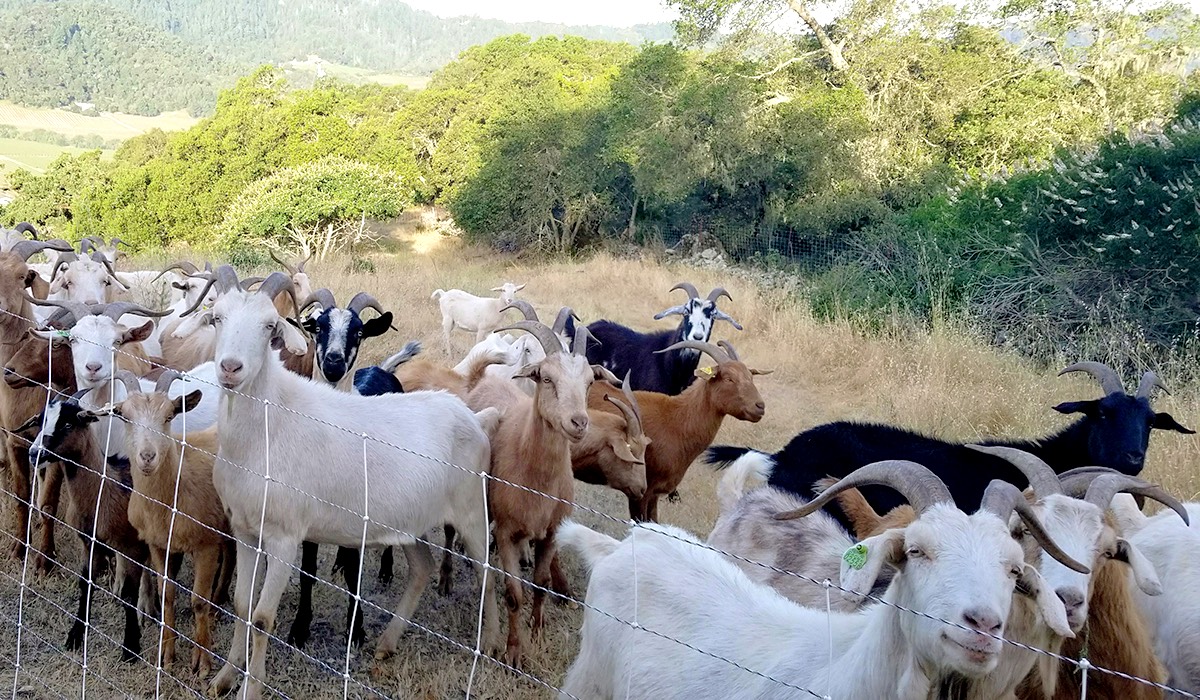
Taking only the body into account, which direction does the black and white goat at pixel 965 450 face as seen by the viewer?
to the viewer's right

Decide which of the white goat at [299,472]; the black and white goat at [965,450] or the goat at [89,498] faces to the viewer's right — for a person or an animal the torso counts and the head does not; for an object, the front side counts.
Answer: the black and white goat

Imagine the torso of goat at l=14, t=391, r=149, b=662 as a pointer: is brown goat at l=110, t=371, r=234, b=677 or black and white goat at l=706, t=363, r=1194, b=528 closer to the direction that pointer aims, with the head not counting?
the brown goat

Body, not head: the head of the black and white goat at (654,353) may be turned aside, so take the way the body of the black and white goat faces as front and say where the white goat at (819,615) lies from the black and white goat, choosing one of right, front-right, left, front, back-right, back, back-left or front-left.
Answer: front-right

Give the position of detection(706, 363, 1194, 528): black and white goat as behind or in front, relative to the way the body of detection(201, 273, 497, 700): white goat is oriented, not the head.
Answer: behind
